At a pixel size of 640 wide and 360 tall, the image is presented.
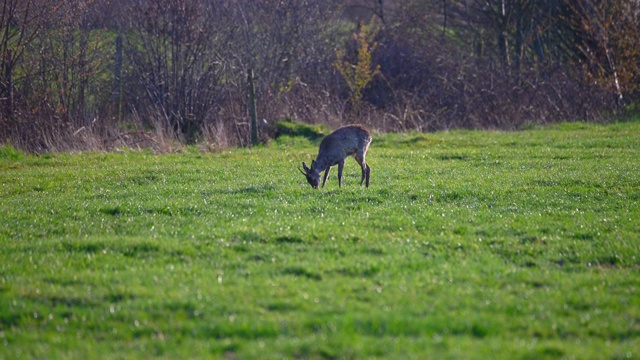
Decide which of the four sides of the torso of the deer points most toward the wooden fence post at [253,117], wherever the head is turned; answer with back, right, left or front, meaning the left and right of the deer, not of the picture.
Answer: right

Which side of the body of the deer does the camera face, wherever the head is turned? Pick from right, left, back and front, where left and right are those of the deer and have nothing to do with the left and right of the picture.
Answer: left
